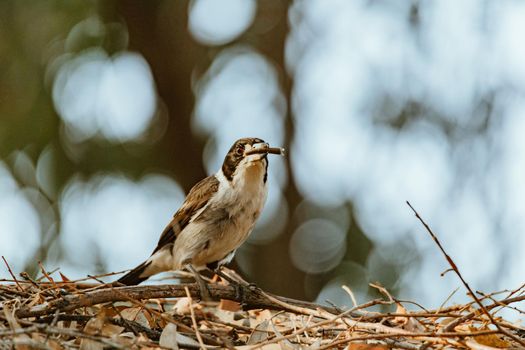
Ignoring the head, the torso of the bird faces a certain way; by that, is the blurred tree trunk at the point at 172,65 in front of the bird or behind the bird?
behind

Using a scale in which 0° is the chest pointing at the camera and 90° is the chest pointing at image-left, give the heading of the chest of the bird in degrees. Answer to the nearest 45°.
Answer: approximately 315°
